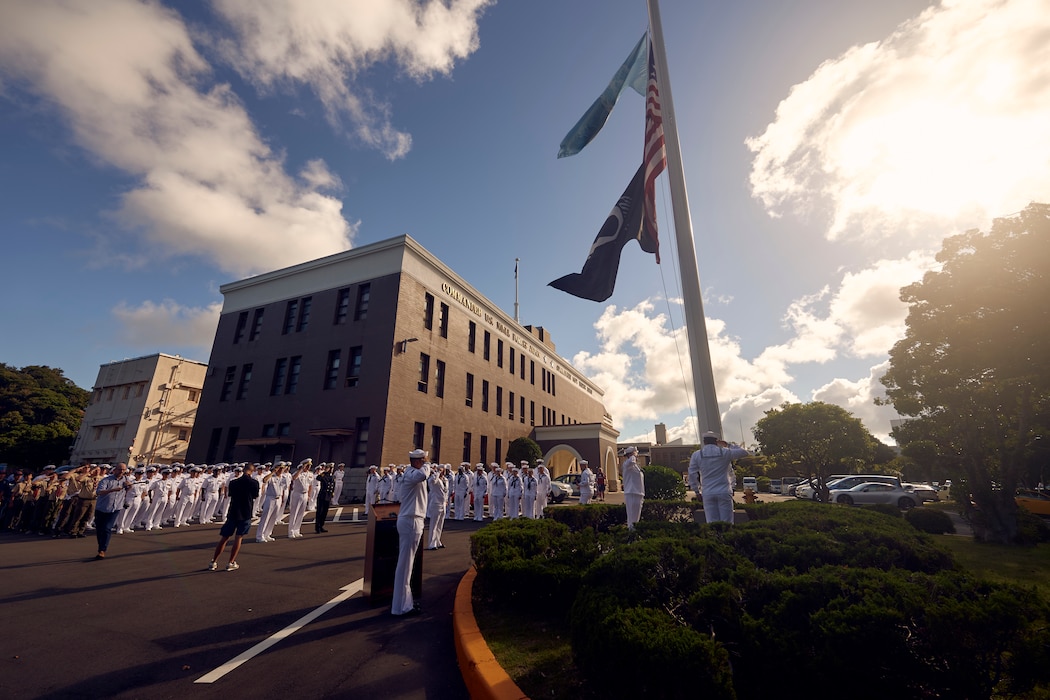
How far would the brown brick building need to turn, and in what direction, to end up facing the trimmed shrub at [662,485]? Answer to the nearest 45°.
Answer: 0° — it already faces it

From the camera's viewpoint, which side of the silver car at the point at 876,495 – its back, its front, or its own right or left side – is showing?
left

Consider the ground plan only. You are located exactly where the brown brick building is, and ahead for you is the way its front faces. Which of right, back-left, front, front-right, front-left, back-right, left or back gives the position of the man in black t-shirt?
front-right

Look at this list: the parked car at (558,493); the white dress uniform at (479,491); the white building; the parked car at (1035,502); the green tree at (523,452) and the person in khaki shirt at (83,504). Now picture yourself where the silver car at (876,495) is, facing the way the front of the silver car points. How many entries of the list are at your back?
1

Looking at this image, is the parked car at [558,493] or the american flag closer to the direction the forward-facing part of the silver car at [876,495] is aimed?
the parked car

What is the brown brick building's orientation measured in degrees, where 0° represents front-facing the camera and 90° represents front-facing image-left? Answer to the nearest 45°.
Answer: approximately 315°

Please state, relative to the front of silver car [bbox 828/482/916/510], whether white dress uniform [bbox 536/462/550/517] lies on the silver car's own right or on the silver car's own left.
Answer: on the silver car's own left

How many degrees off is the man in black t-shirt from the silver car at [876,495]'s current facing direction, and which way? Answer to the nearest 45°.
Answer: approximately 90° to its left

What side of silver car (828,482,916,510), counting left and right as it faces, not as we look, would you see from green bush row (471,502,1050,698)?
left

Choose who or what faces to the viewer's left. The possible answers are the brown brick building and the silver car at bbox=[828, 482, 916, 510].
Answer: the silver car

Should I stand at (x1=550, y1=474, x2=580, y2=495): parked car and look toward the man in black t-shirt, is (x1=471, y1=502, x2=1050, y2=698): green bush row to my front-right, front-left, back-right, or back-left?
front-left

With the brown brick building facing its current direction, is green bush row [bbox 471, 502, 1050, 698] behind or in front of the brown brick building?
in front

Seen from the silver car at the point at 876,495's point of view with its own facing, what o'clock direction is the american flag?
The american flag is roughly at 9 o'clock from the silver car.

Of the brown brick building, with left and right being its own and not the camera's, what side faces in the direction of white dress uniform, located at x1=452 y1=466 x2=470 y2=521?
front

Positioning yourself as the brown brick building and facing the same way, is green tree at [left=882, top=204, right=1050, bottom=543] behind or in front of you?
in front

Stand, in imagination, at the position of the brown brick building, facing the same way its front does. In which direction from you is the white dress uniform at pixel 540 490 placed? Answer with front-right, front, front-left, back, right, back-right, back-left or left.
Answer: front

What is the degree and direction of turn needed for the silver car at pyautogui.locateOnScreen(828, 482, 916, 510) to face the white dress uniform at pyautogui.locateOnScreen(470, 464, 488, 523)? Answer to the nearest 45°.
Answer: approximately 45° to its left
